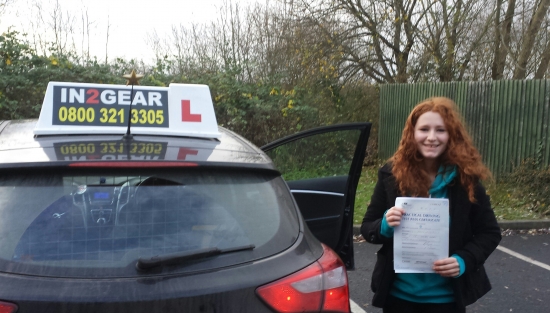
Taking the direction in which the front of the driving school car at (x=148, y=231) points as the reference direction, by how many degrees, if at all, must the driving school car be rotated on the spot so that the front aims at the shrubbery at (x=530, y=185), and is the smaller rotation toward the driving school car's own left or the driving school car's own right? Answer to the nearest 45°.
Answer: approximately 45° to the driving school car's own right

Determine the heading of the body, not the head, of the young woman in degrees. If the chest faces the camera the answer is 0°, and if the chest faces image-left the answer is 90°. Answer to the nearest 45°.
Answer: approximately 0°

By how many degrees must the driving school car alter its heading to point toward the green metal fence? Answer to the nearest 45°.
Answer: approximately 45° to its right

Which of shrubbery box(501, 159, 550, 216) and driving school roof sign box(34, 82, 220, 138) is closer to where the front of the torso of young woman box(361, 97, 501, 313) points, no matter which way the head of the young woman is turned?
the driving school roof sign

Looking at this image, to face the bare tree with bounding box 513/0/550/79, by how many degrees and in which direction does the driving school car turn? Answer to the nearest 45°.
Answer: approximately 45° to its right

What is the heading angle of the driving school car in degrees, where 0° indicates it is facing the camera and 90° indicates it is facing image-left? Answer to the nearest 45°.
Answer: approximately 180°

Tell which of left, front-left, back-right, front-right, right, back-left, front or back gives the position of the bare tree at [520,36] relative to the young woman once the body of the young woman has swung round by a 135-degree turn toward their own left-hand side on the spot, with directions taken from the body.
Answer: front-left

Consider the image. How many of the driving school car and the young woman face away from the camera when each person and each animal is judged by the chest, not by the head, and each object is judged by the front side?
1

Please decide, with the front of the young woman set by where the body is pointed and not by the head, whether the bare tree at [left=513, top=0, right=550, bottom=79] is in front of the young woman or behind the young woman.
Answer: behind

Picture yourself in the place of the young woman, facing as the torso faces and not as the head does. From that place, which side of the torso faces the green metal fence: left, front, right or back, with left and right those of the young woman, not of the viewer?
back
